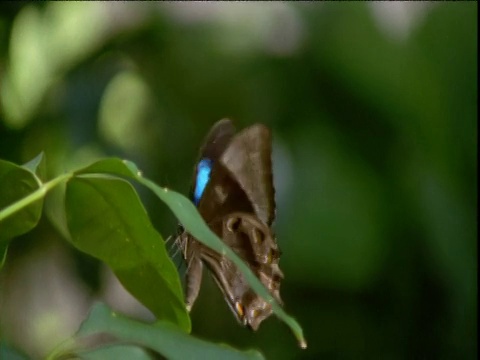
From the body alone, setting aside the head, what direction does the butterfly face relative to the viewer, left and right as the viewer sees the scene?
facing to the left of the viewer
